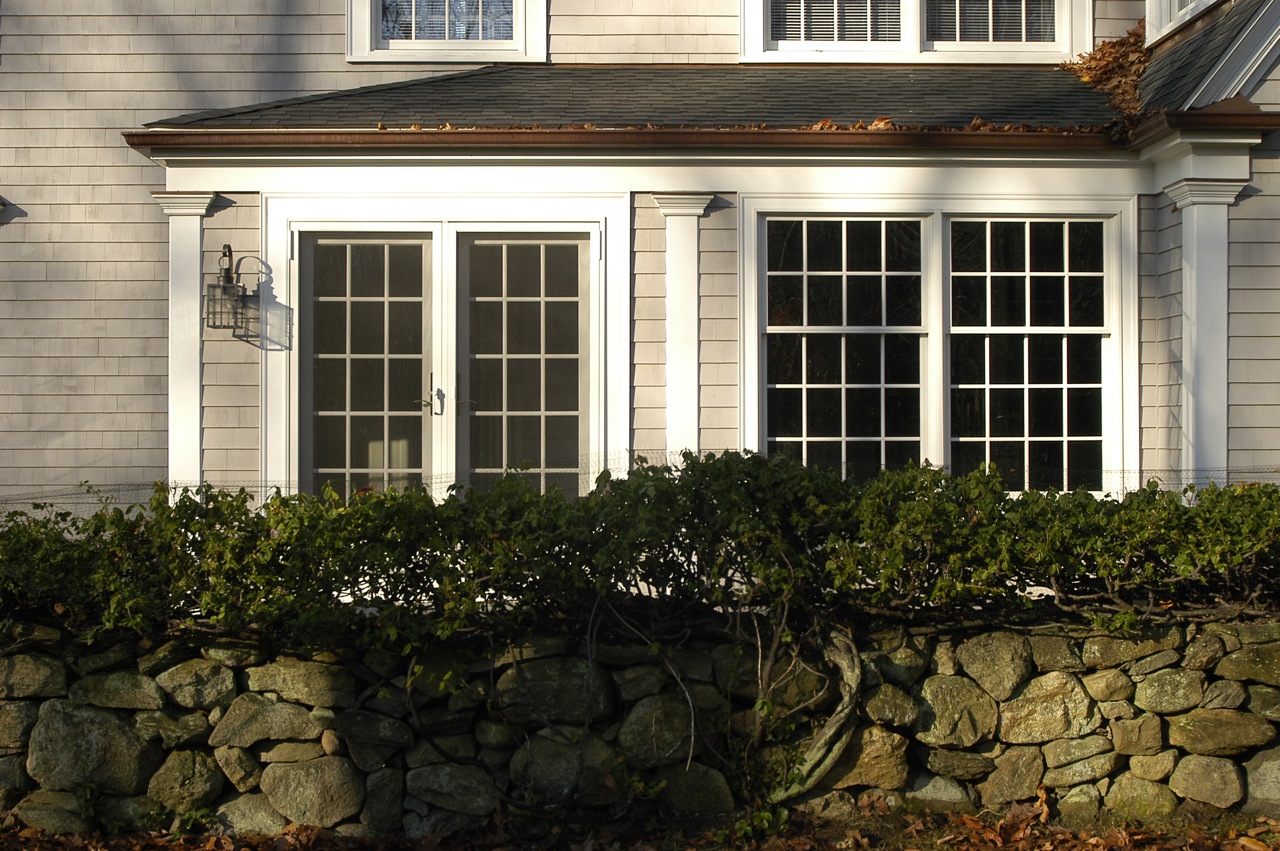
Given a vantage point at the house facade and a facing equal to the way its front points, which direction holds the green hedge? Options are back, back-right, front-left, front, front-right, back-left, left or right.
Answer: front

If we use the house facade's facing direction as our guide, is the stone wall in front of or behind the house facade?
in front

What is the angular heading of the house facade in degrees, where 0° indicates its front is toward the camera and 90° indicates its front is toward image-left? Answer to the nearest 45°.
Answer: approximately 0°
